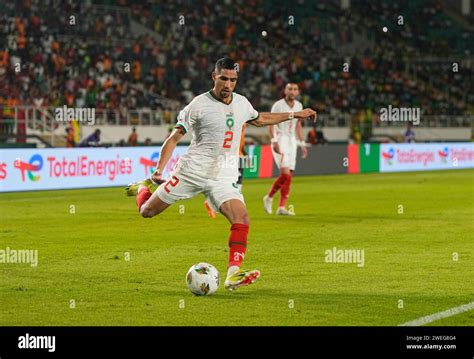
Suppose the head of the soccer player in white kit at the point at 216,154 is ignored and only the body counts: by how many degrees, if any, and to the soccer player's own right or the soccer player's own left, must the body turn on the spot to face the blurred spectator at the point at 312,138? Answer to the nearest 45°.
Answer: approximately 135° to the soccer player's own left

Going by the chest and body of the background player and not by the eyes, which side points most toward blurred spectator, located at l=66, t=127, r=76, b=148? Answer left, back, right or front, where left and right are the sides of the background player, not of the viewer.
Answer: back

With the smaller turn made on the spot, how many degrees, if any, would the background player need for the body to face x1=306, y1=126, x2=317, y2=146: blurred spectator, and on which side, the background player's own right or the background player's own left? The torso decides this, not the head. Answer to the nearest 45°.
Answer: approximately 135° to the background player's own left

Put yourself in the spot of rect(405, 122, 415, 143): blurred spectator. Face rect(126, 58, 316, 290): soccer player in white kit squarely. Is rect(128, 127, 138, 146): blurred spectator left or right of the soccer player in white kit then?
right

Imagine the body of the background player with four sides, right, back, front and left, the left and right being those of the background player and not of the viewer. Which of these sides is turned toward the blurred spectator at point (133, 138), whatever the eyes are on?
back

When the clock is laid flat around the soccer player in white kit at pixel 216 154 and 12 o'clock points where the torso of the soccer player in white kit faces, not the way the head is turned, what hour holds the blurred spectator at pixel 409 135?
The blurred spectator is roughly at 8 o'clock from the soccer player in white kit.

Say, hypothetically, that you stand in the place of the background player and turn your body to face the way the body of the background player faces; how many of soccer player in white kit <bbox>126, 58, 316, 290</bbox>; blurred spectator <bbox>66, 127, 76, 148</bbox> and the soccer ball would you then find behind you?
1

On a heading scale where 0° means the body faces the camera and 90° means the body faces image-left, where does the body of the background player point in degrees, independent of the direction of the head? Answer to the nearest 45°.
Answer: approximately 315°

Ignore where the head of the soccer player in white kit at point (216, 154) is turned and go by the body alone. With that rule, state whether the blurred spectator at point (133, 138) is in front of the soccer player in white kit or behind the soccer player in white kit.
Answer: behind

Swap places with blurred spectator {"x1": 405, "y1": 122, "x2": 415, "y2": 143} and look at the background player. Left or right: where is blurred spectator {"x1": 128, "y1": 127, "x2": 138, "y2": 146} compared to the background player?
right
